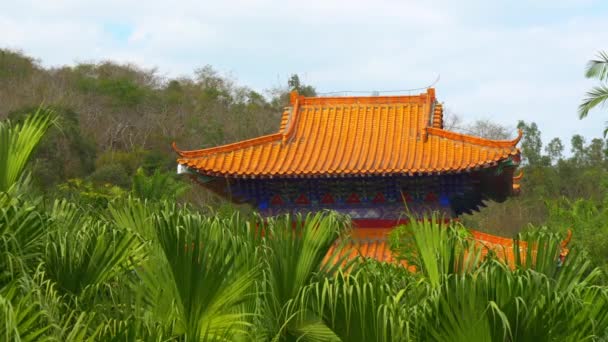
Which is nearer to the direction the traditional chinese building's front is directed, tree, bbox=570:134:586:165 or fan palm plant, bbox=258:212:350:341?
the fan palm plant

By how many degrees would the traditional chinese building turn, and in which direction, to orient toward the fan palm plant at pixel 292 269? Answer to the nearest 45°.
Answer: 0° — it already faces it

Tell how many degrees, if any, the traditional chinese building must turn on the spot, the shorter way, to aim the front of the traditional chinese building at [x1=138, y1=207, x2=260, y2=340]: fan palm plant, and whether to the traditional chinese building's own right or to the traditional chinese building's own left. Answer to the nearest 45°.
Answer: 0° — it already faces it

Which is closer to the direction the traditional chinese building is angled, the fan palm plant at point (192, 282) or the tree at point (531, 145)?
the fan palm plant

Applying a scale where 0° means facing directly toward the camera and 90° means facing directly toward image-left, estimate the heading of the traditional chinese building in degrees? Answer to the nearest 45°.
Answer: approximately 0°

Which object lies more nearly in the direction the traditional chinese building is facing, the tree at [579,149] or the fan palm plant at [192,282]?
the fan palm plant

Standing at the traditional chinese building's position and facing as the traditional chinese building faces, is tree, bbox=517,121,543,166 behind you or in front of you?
behind

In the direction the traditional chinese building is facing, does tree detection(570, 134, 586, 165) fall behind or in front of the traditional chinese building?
behind
